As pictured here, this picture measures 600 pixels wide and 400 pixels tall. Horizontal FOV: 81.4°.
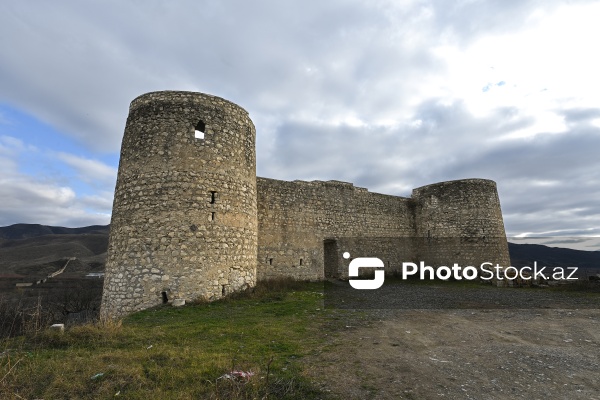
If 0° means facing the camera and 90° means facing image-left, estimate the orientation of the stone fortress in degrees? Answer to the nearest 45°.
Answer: approximately 315°
